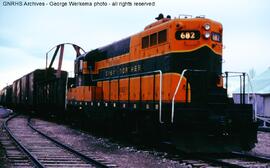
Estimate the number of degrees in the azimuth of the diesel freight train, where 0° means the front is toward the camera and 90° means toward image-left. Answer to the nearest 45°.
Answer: approximately 315°
